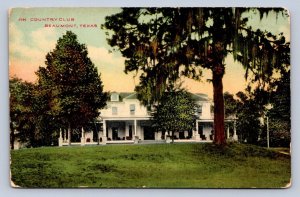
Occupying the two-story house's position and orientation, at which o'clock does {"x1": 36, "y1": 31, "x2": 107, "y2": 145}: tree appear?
The tree is roughly at 3 o'clock from the two-story house.

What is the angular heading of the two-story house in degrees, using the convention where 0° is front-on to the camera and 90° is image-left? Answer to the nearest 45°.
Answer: approximately 0°
